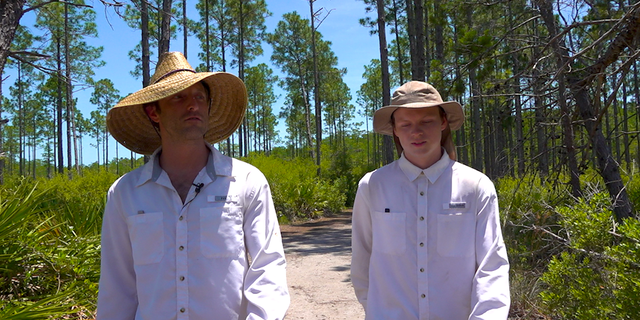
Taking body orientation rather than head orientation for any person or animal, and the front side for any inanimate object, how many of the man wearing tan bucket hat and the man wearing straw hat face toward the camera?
2

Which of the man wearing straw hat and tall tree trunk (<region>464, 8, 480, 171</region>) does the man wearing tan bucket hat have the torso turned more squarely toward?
the man wearing straw hat

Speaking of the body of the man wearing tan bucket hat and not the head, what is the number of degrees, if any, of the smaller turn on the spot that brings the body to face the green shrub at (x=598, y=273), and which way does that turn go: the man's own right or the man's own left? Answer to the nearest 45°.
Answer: approximately 135° to the man's own left

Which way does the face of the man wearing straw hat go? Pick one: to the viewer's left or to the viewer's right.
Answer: to the viewer's right

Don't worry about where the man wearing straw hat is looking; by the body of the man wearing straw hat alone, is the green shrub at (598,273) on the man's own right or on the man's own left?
on the man's own left

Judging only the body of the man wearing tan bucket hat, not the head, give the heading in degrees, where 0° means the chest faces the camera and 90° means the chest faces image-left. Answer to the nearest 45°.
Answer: approximately 0°

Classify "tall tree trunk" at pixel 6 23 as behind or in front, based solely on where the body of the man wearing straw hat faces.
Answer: behind

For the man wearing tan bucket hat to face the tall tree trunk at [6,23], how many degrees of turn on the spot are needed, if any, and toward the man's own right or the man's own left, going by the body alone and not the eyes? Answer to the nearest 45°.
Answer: approximately 135° to the man's own right

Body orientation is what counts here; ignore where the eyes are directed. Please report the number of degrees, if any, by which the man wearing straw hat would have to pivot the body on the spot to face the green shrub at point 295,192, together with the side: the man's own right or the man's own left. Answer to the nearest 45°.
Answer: approximately 180°
